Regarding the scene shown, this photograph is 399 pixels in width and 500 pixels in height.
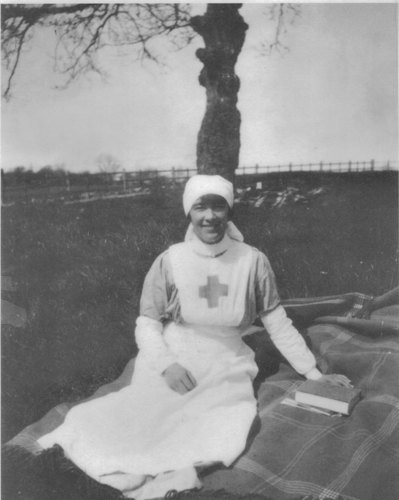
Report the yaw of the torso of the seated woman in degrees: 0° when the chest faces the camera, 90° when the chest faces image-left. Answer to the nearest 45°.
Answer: approximately 0°

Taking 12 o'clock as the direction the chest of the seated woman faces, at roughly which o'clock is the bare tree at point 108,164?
The bare tree is roughly at 5 o'clock from the seated woman.

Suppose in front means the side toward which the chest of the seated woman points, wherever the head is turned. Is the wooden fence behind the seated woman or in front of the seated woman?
behind
